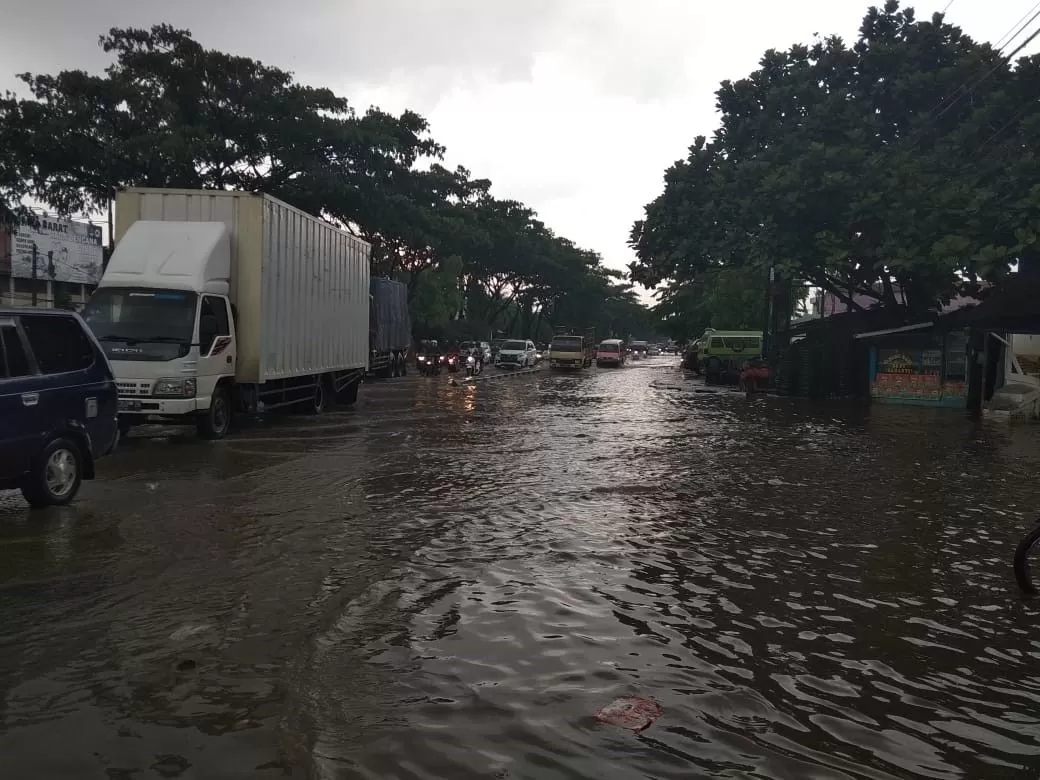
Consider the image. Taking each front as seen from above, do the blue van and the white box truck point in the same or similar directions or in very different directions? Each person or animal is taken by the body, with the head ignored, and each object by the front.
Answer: same or similar directions

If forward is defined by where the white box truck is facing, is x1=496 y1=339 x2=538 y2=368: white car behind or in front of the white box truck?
behind

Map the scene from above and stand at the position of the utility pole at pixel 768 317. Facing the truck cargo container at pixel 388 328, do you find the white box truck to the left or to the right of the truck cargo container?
left

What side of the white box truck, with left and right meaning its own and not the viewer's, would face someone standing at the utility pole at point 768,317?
back

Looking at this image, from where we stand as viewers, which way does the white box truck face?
facing the viewer and to the left of the viewer

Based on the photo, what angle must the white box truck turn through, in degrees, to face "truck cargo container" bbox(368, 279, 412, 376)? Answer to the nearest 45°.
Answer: approximately 135° to its right

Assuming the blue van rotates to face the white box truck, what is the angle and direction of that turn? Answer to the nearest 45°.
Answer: approximately 135° to its right

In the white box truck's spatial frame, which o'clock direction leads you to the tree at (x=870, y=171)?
The tree is roughly at 7 o'clock from the white box truck.

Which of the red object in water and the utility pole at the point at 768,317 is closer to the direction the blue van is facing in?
the red object in water

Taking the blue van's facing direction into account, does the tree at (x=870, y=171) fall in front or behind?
behind

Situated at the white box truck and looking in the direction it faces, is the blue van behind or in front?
in front

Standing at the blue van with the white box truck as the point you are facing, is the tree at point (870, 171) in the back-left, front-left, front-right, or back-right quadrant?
front-right

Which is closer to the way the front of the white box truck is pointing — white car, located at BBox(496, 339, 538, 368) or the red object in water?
the red object in water

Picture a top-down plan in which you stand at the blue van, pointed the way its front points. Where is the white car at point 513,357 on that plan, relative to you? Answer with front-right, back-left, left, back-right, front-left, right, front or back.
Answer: back

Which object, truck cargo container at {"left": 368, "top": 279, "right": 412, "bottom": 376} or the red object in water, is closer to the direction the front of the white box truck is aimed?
the red object in water
